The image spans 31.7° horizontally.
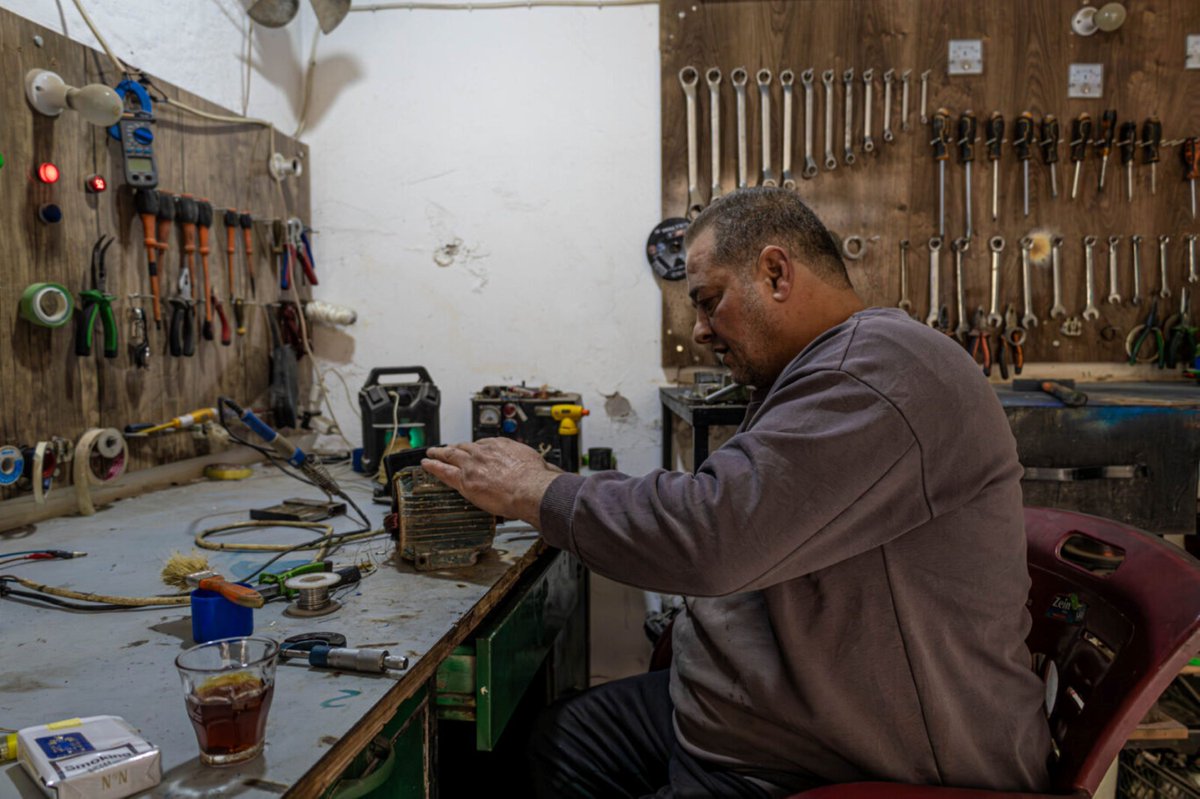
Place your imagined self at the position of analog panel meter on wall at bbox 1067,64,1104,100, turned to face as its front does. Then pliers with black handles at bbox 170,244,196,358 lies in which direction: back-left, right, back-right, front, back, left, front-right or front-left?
front-right

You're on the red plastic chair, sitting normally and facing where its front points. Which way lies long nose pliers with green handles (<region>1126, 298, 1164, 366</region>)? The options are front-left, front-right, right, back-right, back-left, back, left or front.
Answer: back-right

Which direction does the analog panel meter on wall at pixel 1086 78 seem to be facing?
toward the camera

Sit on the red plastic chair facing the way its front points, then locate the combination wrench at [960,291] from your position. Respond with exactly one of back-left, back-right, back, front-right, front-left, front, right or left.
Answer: back-right

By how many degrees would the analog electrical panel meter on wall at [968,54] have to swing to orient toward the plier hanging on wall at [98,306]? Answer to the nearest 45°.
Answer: approximately 45° to its right

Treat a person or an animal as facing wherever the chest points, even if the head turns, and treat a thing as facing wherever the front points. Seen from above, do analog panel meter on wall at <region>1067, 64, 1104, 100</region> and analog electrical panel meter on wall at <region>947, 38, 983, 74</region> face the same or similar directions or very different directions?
same or similar directions

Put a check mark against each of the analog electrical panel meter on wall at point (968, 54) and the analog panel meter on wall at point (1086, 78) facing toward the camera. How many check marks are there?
2

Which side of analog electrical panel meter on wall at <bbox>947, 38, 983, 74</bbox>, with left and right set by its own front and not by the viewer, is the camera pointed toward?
front
